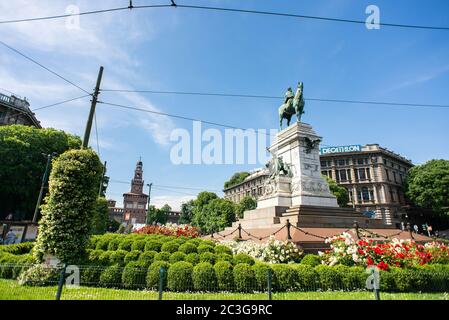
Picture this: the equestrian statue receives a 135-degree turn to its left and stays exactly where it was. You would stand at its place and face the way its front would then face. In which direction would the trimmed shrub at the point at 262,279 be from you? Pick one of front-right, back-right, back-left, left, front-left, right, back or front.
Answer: back

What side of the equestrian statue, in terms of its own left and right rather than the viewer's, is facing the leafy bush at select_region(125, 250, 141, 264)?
right

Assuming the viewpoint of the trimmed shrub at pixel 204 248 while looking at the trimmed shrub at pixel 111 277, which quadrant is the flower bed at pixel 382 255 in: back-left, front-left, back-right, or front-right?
back-left

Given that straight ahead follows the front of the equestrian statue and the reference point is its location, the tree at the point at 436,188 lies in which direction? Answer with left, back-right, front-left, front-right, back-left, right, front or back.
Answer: left

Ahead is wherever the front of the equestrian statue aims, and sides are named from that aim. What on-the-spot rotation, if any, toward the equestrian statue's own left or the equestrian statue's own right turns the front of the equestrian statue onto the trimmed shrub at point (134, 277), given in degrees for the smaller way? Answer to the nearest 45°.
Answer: approximately 45° to the equestrian statue's own right

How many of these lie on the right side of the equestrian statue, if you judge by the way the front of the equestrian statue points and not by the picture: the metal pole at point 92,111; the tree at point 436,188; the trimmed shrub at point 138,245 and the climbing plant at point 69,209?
3

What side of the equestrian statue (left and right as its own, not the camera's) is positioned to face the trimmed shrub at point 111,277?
right

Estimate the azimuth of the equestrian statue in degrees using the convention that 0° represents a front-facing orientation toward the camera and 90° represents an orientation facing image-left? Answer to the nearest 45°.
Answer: approximately 315°

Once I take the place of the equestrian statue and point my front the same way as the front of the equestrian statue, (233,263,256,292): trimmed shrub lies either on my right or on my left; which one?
on my right

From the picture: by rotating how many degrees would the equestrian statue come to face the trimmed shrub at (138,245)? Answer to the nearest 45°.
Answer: approximately 90° to its right

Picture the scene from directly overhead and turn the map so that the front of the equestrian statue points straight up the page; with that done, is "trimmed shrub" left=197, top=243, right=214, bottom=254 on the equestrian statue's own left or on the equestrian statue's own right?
on the equestrian statue's own right

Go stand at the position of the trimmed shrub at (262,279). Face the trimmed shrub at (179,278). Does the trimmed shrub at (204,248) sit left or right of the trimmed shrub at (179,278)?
right

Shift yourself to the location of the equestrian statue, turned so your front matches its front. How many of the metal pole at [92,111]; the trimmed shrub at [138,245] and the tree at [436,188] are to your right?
2

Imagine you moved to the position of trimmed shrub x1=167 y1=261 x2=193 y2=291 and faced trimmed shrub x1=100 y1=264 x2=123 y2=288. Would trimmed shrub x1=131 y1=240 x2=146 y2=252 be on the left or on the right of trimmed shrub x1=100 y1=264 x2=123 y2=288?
right
